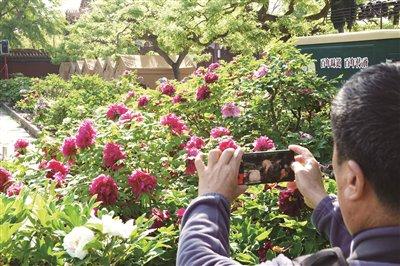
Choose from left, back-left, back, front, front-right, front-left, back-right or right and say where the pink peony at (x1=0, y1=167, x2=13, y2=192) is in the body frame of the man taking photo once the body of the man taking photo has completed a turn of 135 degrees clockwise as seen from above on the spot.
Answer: back-left

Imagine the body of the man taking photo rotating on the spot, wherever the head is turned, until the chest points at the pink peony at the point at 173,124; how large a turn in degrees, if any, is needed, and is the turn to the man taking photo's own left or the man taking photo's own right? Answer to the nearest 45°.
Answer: approximately 45° to the man taking photo's own right

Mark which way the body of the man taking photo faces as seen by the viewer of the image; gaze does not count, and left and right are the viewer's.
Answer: facing away from the viewer and to the left of the viewer

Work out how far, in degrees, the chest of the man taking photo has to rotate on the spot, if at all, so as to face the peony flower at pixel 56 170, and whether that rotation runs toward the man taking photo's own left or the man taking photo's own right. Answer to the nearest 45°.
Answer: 0° — they already face it

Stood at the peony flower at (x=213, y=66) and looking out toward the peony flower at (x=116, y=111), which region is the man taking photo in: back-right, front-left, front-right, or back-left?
front-left

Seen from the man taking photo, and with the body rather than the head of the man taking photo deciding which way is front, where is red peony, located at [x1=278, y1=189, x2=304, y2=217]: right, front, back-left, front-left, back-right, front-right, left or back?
front-right

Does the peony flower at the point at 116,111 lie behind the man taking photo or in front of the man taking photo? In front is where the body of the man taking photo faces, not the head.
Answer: in front

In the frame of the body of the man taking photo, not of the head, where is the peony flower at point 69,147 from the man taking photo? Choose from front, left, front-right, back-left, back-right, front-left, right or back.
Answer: front

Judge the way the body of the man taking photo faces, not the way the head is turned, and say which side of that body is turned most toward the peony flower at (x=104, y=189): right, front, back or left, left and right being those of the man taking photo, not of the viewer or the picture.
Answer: front

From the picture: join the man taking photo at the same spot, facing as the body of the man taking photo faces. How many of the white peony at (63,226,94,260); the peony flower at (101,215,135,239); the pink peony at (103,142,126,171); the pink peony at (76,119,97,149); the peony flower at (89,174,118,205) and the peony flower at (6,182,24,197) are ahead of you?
6

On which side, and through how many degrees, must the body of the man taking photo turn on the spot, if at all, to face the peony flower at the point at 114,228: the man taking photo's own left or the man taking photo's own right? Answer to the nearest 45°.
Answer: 0° — they already face it

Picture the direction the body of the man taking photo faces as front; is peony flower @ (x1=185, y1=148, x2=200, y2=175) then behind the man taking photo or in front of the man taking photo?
in front

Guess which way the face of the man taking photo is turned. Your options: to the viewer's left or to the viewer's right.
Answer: to the viewer's left

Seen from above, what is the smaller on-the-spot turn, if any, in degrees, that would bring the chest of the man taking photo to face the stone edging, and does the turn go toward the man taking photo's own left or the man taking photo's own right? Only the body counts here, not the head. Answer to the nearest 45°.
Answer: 0° — they already face it
